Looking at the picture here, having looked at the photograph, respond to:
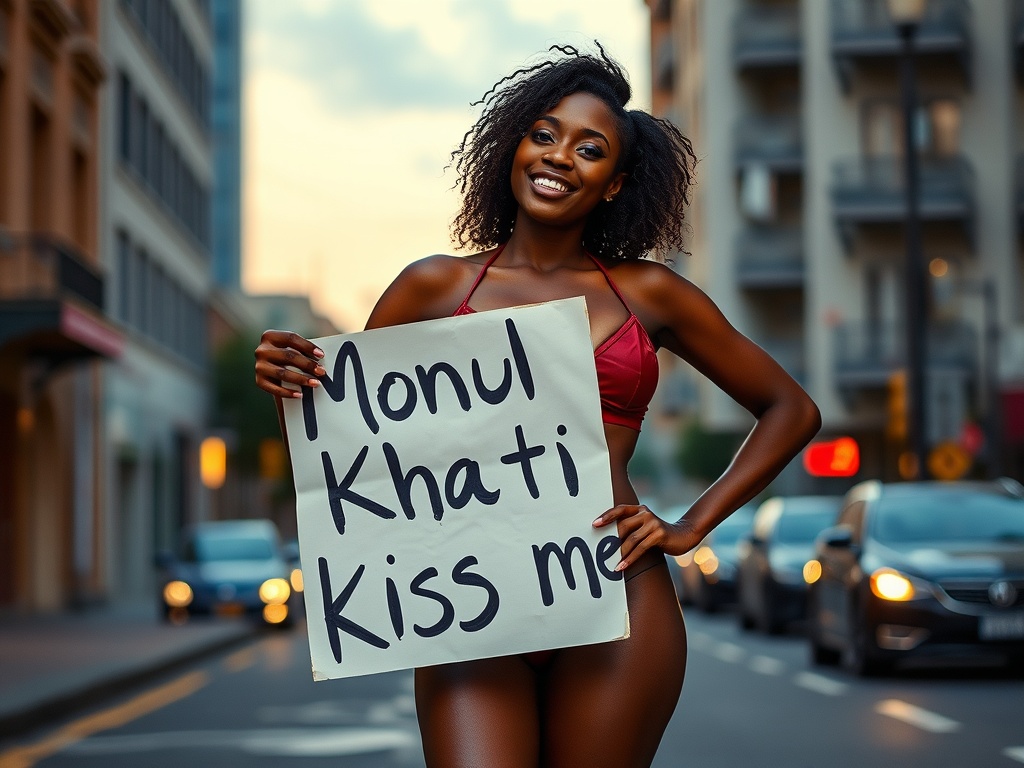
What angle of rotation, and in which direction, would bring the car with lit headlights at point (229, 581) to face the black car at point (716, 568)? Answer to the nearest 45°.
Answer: approximately 90° to its left

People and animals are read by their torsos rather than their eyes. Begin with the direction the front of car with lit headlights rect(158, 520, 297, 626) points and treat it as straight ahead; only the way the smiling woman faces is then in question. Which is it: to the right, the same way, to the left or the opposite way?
the same way

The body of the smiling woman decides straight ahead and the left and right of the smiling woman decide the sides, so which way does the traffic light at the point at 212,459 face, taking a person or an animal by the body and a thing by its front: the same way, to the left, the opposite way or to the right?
the same way

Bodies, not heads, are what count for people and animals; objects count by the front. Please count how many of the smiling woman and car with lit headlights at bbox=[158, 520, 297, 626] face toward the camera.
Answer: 2

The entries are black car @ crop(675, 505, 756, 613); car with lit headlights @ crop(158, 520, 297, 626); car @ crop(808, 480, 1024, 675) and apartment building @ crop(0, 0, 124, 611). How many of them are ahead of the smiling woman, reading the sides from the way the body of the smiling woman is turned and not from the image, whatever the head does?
0

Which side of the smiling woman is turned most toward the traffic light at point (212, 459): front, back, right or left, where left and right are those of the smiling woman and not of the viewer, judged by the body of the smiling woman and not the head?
back

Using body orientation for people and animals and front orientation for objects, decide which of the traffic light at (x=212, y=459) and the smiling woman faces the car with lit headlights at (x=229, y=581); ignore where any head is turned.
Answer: the traffic light

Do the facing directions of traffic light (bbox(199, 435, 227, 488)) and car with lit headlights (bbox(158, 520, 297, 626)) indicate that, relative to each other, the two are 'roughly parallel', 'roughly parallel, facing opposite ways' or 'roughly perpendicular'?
roughly parallel

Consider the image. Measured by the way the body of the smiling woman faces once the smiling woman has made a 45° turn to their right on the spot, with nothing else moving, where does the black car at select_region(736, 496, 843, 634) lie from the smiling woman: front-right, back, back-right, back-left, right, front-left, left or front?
back-right

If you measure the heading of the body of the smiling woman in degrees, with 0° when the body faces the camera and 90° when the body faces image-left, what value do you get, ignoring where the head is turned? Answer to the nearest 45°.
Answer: approximately 0°

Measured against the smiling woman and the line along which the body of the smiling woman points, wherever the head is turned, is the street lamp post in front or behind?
behind

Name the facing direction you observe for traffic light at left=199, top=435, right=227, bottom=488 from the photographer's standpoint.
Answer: facing the viewer

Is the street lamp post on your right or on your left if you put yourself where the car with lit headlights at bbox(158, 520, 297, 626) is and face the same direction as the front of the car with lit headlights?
on your left

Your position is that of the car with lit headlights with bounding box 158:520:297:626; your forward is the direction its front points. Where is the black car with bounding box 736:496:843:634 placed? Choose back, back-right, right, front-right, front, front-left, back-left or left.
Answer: front-left

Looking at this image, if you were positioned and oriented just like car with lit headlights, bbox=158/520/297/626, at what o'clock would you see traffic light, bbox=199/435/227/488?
The traffic light is roughly at 6 o'clock from the car with lit headlights.

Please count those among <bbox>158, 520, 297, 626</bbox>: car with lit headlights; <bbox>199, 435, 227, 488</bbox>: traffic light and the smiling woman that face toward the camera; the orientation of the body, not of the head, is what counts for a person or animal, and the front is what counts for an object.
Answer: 3

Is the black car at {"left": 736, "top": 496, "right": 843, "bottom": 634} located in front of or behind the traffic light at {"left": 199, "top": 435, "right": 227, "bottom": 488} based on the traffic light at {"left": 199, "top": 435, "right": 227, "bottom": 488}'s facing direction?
in front
